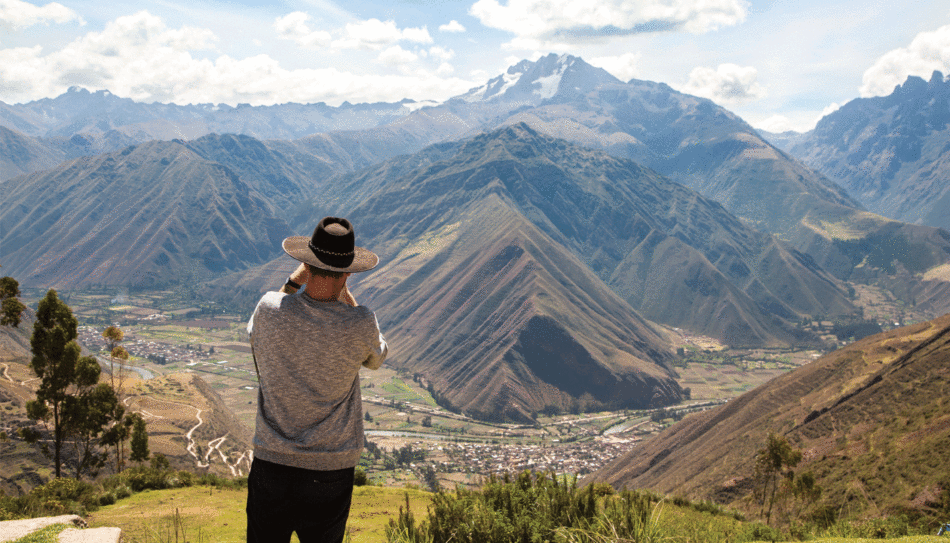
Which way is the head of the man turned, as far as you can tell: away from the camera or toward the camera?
away from the camera

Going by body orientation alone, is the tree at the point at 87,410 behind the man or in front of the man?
in front

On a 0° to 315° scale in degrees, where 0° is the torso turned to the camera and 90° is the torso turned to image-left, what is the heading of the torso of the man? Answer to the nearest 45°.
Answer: approximately 180°

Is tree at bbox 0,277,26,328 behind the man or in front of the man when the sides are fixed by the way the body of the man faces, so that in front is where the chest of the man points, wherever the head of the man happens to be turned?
in front

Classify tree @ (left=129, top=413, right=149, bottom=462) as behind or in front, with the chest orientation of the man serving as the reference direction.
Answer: in front
